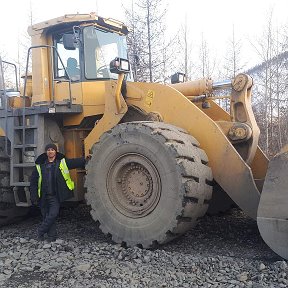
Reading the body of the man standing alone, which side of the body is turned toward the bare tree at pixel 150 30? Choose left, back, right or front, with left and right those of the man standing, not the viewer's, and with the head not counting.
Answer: back

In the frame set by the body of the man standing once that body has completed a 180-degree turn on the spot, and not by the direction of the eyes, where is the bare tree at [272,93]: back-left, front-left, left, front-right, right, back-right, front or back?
front-right

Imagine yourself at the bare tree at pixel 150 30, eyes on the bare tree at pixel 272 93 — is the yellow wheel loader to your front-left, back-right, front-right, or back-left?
back-right

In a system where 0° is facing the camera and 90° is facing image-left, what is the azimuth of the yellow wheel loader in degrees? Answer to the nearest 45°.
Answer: approximately 315°

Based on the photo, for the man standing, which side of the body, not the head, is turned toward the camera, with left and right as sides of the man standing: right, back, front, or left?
front
